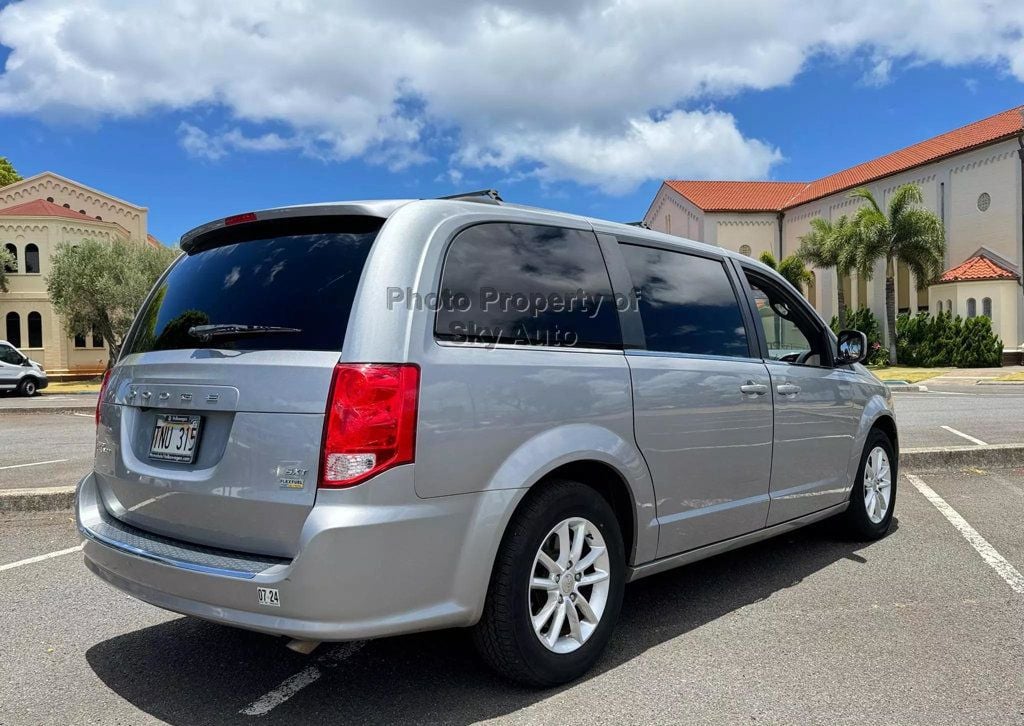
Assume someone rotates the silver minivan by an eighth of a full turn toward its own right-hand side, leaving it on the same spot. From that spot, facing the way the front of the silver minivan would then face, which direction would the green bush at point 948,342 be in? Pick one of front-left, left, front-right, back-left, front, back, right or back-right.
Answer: front-left

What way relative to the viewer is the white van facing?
to the viewer's right

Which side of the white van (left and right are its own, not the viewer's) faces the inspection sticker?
right

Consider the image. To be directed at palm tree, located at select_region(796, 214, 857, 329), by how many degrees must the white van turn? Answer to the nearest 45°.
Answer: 0° — it already faces it

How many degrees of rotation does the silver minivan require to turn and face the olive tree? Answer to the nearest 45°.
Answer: approximately 90° to its left

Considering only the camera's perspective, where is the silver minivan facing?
facing away from the viewer and to the right of the viewer

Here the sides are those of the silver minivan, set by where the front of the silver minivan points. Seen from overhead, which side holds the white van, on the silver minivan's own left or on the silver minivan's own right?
on the silver minivan's own left

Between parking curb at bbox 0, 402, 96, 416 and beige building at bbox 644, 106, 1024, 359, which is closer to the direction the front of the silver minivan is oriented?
the beige building

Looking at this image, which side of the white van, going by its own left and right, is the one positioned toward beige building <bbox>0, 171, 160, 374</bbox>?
left

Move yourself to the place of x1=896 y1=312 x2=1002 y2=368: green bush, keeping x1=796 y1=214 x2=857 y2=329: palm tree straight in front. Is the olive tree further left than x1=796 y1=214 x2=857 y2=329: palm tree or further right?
left

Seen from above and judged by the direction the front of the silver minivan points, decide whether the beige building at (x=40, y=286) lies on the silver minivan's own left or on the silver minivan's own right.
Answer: on the silver minivan's own left

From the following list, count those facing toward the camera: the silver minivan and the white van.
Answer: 0

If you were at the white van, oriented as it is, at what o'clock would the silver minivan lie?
The silver minivan is roughly at 3 o'clock from the white van.
